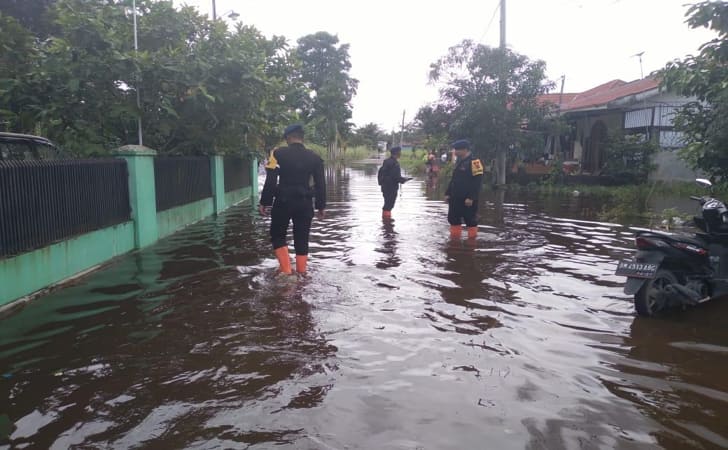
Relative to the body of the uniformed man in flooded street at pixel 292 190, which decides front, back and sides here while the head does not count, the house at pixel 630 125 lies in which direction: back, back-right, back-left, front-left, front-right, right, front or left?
front-right

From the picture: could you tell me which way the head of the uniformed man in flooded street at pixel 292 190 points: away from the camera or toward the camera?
away from the camera

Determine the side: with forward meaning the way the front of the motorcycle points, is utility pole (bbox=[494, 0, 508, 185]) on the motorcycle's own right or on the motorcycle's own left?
on the motorcycle's own left

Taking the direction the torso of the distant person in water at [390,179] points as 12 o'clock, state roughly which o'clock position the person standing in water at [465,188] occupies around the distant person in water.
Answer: The person standing in water is roughly at 2 o'clock from the distant person in water.

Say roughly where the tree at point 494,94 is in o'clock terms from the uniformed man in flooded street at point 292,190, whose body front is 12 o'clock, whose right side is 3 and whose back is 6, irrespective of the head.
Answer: The tree is roughly at 1 o'clock from the uniformed man in flooded street.

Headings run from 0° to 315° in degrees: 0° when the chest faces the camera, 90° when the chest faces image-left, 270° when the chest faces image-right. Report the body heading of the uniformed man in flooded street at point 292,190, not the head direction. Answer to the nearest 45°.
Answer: approximately 180°

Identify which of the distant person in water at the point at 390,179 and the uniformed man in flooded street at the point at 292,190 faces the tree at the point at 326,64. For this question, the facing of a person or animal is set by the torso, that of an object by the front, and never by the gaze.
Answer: the uniformed man in flooded street

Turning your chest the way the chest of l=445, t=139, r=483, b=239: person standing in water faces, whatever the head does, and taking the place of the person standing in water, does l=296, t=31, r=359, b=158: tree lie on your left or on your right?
on your right

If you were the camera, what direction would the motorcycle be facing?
facing away from the viewer and to the right of the viewer

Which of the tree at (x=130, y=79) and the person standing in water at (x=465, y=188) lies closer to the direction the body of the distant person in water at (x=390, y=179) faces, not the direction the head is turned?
the person standing in water
